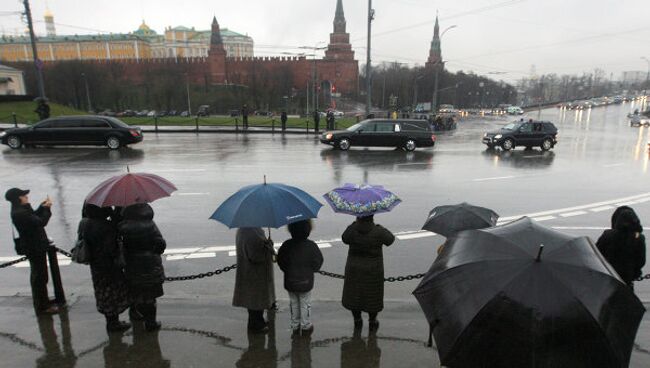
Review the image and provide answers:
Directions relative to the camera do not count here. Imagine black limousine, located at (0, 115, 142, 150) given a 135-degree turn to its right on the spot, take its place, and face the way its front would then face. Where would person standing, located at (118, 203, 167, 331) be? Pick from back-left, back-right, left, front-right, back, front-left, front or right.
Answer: back-right

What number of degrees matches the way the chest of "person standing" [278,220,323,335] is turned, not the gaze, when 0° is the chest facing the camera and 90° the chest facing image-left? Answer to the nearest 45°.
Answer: approximately 180°

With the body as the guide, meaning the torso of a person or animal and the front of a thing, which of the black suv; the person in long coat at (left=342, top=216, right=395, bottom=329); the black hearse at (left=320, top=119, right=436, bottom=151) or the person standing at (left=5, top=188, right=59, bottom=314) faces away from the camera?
the person in long coat

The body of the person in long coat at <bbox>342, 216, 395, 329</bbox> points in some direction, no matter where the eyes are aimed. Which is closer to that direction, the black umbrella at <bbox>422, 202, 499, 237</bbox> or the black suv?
the black suv

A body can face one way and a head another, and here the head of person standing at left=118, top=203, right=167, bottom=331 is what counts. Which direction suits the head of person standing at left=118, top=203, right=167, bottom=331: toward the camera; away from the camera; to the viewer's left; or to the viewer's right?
away from the camera

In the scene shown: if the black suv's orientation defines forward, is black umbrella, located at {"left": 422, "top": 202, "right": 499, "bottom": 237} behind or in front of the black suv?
in front

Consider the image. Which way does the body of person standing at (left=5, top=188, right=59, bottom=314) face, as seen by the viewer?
to the viewer's right

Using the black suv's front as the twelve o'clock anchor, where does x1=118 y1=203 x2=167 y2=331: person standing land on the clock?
The person standing is roughly at 11 o'clock from the black suv.

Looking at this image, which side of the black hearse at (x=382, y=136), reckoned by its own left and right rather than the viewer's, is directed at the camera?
left

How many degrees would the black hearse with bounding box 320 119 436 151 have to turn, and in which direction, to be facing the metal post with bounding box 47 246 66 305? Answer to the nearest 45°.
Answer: approximately 90° to its left

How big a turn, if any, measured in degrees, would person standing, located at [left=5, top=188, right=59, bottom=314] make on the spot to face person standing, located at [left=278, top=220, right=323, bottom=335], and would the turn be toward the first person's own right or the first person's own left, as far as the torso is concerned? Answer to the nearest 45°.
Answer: approximately 45° to the first person's own right

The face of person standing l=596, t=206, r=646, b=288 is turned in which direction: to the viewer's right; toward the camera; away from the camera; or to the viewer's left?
away from the camera

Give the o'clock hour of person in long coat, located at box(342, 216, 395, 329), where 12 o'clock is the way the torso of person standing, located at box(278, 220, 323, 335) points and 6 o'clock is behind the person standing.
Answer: The person in long coat is roughly at 3 o'clock from the person standing.
